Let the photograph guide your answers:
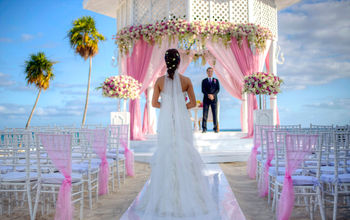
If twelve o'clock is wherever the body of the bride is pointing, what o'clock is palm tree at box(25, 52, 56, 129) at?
The palm tree is roughly at 11 o'clock from the bride.

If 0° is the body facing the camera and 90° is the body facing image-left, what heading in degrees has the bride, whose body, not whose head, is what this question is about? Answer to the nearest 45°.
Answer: approximately 180°

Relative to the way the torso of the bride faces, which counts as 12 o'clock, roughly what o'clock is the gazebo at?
The gazebo is roughly at 12 o'clock from the bride.

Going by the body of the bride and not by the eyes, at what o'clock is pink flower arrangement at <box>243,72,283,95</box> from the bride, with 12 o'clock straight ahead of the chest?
The pink flower arrangement is roughly at 1 o'clock from the bride.

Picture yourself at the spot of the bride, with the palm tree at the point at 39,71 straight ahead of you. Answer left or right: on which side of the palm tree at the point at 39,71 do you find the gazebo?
right

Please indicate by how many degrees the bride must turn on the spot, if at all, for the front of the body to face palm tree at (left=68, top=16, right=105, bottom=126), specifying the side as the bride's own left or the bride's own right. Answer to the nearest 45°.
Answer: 0° — they already face it
